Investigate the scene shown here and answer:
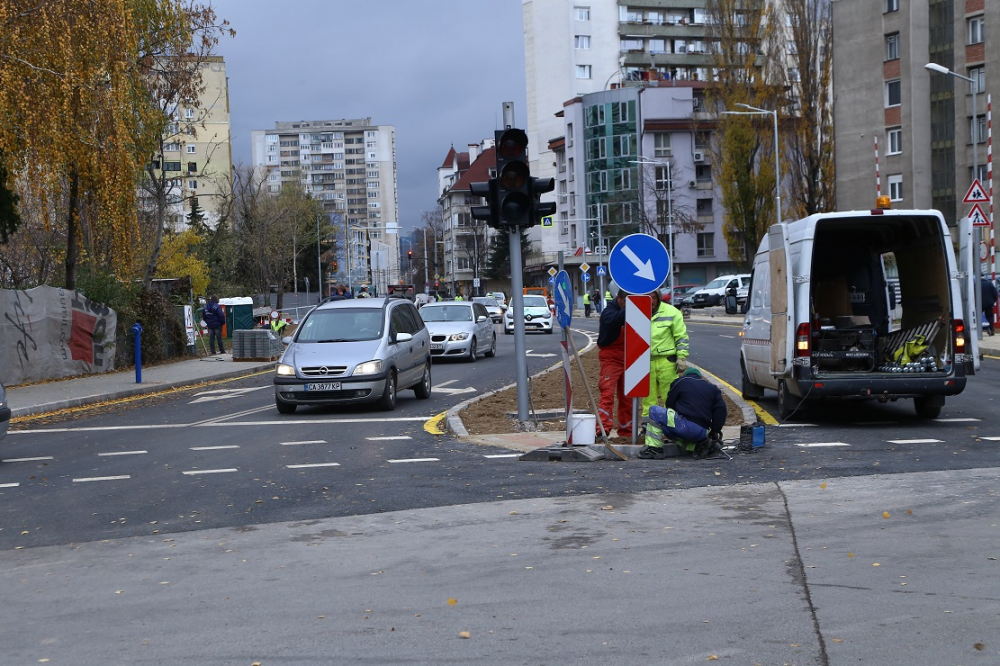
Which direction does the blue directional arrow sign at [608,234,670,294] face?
toward the camera

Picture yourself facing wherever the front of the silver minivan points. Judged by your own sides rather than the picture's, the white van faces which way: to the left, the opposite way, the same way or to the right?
the opposite way

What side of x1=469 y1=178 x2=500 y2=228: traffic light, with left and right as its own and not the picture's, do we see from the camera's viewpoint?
left

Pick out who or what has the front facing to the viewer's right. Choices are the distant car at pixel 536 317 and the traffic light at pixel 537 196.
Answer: the traffic light

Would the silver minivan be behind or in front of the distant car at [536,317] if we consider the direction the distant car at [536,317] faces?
in front

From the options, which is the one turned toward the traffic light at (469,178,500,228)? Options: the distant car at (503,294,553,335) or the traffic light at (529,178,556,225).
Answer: the distant car

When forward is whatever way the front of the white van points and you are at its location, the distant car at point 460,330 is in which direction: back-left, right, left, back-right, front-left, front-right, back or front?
front-left

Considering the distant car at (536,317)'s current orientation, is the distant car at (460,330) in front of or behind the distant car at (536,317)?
in front

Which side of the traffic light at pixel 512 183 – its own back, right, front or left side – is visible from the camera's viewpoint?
front

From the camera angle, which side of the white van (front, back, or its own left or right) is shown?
back

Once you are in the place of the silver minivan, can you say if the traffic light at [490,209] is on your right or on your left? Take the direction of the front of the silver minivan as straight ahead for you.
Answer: on your left

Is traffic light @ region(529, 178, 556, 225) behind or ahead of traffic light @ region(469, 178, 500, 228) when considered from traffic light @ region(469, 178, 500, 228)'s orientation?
behind

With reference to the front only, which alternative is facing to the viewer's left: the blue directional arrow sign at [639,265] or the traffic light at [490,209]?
the traffic light

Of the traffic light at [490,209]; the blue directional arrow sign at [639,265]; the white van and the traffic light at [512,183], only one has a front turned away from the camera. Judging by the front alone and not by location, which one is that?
the white van
